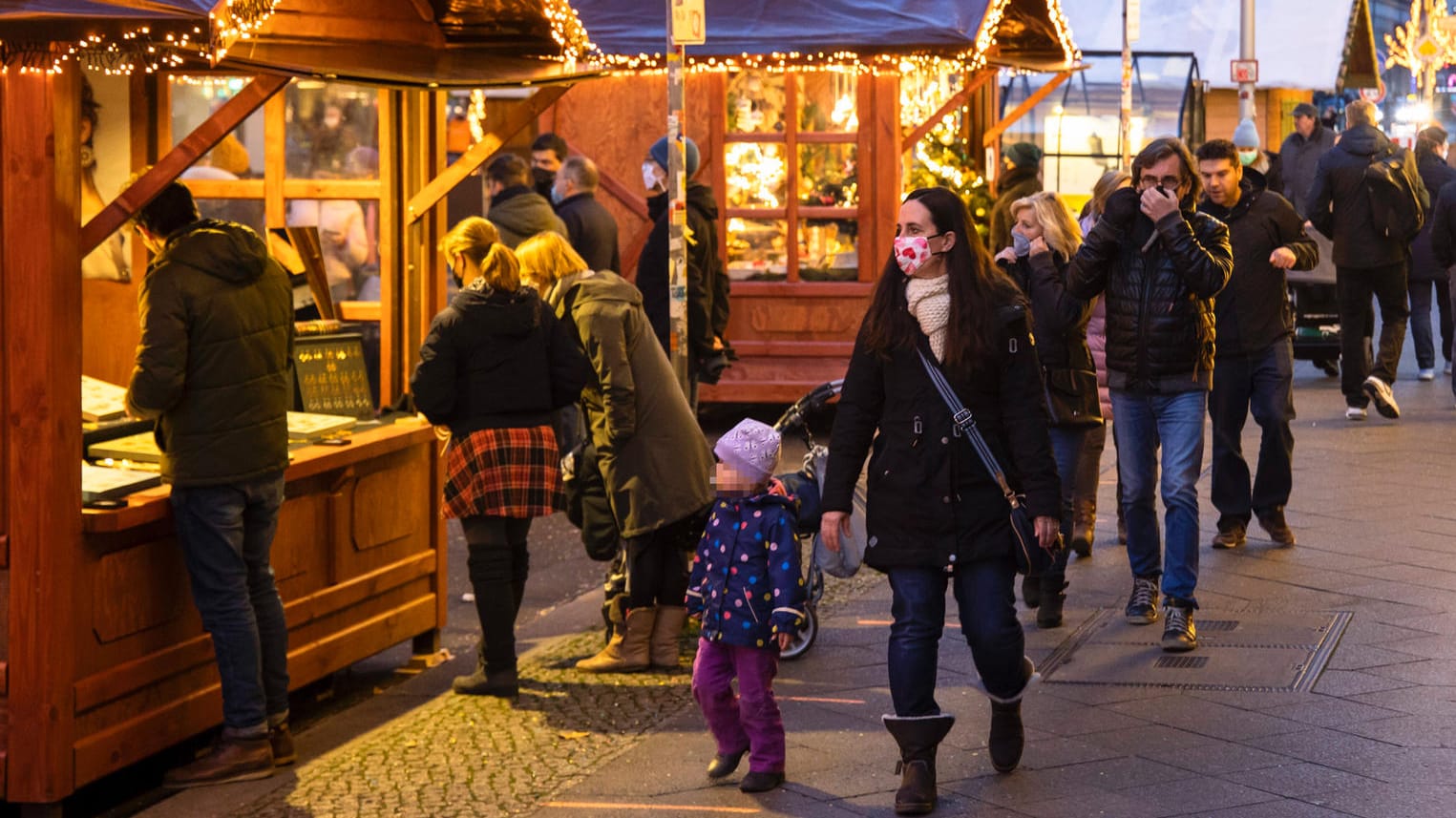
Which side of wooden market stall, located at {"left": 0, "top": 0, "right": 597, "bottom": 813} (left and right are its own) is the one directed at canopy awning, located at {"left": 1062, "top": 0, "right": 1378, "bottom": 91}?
left

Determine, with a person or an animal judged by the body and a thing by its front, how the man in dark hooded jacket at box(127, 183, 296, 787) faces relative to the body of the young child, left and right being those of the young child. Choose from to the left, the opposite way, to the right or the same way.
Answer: to the right

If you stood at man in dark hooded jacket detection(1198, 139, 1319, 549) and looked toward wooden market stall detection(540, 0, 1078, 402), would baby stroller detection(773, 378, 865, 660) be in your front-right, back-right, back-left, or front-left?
back-left

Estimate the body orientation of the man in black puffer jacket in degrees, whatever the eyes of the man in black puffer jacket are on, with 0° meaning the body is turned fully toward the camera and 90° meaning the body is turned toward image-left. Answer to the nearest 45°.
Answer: approximately 0°

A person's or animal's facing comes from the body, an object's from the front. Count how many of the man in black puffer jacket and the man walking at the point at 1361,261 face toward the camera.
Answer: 1

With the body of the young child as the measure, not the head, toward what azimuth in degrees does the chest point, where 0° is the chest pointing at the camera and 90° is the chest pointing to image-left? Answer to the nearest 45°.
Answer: approximately 45°

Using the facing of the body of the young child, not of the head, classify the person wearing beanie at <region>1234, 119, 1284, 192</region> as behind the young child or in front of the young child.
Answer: behind

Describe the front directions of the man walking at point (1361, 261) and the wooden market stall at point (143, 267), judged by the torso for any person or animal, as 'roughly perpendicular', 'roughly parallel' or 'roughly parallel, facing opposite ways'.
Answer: roughly perpendicular

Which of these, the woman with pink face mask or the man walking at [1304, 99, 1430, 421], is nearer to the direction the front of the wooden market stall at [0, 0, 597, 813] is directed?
the woman with pink face mask

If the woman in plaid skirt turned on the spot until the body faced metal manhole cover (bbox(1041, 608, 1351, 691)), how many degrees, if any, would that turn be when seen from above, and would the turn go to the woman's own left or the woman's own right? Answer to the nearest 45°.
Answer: approximately 135° to the woman's own right

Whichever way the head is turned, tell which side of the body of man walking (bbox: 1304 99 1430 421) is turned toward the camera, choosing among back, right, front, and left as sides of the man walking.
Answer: back

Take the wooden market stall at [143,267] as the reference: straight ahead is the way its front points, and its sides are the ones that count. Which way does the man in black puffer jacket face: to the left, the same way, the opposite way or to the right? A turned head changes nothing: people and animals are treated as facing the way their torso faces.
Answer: to the right

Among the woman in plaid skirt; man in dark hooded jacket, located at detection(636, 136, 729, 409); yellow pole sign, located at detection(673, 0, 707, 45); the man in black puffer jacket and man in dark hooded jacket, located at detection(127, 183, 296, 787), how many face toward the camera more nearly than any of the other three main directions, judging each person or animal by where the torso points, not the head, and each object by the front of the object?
2

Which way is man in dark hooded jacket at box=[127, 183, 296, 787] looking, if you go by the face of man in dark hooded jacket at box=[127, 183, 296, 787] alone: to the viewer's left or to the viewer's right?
to the viewer's left

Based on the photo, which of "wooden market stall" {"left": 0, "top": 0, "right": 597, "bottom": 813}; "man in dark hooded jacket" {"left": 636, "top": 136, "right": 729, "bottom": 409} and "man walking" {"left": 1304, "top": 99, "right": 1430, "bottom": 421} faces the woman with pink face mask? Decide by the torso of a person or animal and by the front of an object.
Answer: the wooden market stall

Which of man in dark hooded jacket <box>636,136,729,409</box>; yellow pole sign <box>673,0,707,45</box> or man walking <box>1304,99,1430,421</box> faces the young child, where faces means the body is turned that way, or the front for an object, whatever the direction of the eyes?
the yellow pole sign

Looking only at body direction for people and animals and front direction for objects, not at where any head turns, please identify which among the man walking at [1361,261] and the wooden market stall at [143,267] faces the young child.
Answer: the wooden market stall

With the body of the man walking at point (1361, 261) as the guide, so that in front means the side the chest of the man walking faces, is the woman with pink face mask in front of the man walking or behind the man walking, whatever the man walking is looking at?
behind
